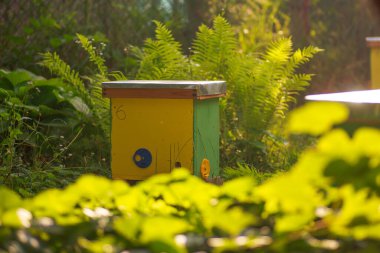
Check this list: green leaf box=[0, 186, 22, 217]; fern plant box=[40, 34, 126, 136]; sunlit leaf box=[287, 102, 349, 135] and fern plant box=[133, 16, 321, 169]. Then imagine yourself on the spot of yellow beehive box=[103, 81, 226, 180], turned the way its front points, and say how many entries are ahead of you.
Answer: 2

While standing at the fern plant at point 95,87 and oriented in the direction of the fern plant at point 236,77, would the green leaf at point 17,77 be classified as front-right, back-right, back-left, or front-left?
back-left

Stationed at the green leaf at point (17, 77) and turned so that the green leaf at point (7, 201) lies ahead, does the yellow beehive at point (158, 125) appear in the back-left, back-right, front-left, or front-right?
front-left

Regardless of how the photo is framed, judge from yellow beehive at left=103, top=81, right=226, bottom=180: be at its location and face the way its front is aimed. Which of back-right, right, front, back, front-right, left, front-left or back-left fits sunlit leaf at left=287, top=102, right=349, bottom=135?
front

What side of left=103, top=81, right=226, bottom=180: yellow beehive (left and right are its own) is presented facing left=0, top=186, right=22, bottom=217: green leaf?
front

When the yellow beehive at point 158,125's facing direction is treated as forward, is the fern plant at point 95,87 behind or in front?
behind

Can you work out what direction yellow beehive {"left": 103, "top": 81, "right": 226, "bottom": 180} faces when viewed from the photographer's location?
facing the viewer

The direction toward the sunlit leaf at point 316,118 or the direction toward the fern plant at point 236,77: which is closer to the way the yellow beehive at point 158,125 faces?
the sunlit leaf

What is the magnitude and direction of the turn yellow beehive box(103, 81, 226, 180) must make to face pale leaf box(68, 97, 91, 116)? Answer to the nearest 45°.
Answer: approximately 135° to its right

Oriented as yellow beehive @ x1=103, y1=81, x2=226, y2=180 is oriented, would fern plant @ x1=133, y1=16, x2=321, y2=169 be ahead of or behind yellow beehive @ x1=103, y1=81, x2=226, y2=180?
behind

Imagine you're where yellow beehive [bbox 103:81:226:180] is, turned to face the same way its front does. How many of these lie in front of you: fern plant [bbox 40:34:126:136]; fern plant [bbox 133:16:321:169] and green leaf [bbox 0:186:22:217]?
1

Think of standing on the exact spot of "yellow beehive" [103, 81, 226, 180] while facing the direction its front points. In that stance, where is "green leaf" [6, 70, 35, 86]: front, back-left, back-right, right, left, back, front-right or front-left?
back-right

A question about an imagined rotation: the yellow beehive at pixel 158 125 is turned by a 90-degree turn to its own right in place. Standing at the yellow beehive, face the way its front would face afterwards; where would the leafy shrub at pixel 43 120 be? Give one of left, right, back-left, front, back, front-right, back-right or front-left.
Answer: front-right

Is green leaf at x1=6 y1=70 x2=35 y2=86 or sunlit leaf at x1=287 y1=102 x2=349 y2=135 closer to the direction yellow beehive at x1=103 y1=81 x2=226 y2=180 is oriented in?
the sunlit leaf
